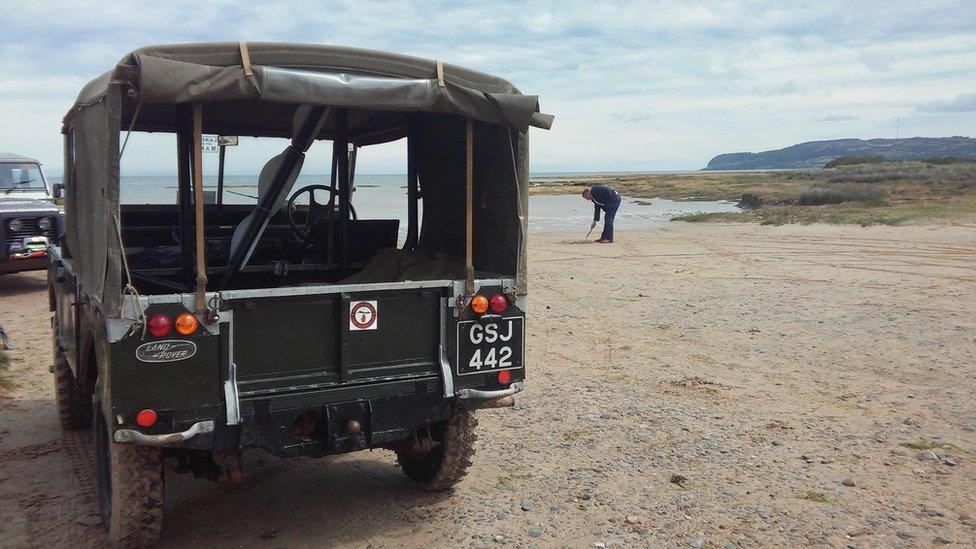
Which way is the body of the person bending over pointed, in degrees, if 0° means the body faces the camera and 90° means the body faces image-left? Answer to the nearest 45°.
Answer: approximately 90°

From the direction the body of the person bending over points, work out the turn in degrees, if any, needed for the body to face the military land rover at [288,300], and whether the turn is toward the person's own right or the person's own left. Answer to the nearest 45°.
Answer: approximately 90° to the person's own left
